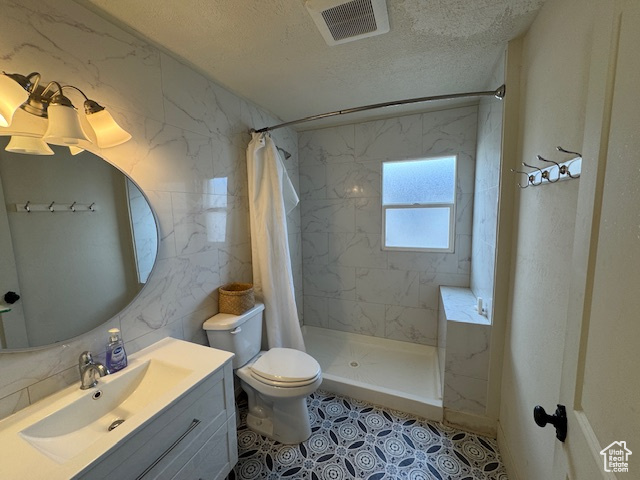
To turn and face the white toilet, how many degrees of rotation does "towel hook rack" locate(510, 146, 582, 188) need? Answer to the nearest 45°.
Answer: approximately 45° to its right

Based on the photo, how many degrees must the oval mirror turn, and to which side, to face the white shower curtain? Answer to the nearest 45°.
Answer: approximately 45° to its left

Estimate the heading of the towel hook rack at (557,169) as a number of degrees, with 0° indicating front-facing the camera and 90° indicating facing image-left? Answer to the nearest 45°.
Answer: approximately 45°

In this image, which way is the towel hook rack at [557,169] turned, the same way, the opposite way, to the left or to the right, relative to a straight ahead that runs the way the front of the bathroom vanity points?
the opposite way

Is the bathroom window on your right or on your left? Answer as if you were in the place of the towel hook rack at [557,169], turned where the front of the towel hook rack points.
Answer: on your right

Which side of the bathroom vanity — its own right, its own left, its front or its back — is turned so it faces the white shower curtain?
left

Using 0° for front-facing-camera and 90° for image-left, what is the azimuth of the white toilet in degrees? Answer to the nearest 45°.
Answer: approximately 315°

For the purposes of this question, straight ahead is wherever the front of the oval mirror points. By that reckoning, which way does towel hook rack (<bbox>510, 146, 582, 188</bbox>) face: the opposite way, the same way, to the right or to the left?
the opposite way

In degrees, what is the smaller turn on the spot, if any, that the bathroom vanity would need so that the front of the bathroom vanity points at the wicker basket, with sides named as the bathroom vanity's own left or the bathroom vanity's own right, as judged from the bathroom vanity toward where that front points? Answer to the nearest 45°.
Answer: approximately 90° to the bathroom vanity's own left

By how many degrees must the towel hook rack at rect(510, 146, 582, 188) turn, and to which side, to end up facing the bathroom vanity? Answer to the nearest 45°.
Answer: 0° — it already faces it

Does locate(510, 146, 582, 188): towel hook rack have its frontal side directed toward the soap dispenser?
yes
